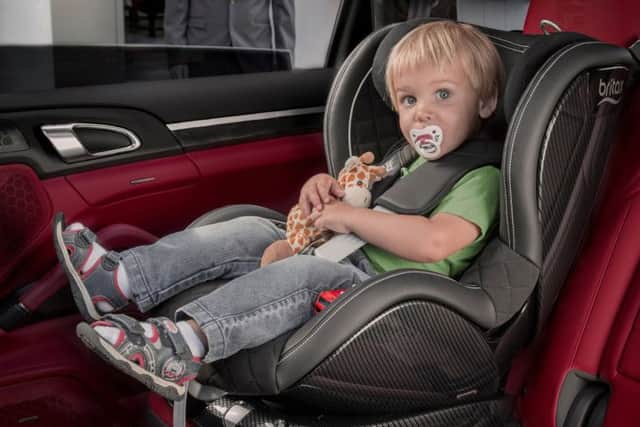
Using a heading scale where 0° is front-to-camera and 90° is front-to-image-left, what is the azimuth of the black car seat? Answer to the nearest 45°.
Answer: approximately 45°
